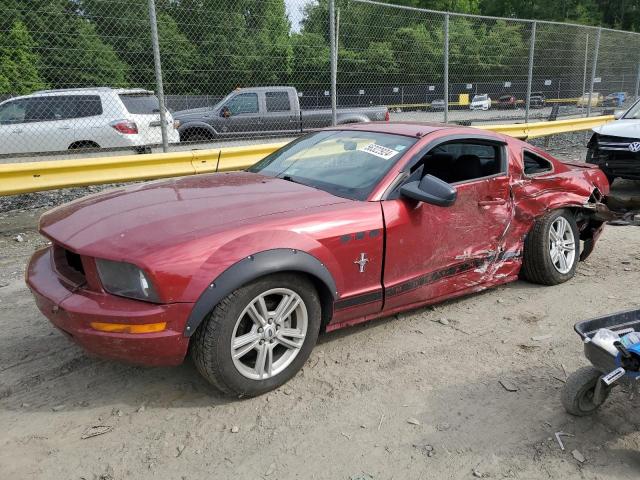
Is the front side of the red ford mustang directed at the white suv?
no

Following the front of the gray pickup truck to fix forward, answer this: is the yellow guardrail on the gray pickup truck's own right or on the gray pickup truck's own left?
on the gray pickup truck's own left

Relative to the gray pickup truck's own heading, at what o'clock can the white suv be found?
The white suv is roughly at 11 o'clock from the gray pickup truck.

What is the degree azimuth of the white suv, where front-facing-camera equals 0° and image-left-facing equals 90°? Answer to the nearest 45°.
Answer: approximately 135°

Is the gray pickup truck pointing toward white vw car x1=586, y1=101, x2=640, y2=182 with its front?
no

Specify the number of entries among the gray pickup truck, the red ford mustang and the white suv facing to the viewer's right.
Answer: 0

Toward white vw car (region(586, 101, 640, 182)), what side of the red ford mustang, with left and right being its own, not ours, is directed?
back

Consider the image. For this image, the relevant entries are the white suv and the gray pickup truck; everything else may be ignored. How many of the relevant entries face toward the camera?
0

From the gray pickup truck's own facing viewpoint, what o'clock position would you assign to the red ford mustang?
The red ford mustang is roughly at 9 o'clock from the gray pickup truck.

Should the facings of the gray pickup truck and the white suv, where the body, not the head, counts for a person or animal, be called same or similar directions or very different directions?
same or similar directions

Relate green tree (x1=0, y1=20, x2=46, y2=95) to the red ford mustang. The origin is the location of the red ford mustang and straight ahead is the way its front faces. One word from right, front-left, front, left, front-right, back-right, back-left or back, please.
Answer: right

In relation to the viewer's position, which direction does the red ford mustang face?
facing the viewer and to the left of the viewer

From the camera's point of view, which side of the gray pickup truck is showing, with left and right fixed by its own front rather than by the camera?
left

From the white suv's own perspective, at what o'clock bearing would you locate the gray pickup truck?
The gray pickup truck is roughly at 4 o'clock from the white suv.

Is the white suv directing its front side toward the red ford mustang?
no

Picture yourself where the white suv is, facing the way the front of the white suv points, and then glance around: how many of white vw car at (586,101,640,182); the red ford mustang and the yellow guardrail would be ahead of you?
0
